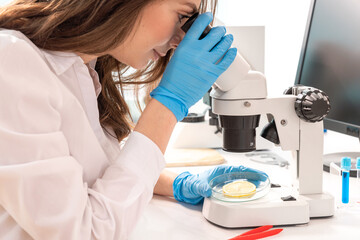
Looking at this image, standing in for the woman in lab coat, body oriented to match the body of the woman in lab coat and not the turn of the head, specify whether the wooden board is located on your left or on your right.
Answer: on your left

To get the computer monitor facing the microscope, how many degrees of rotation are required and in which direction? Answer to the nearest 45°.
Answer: approximately 45° to its left

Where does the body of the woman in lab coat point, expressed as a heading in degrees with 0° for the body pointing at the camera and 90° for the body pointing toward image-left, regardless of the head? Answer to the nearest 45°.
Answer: approximately 270°

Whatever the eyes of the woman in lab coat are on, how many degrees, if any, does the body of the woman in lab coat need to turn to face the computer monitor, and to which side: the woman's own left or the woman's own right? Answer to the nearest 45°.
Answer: approximately 45° to the woman's own left

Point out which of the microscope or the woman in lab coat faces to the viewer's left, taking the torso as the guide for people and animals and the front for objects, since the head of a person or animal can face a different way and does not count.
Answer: the microscope

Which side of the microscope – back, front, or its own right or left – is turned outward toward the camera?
left

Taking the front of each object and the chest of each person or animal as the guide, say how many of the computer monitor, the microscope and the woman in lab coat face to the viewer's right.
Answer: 1

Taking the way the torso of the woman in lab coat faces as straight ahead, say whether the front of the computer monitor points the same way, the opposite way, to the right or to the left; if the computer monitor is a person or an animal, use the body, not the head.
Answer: the opposite way

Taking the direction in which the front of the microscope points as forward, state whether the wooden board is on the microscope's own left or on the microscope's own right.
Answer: on the microscope's own right

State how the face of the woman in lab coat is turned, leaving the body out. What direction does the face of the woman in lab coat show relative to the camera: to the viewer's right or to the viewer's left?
to the viewer's right

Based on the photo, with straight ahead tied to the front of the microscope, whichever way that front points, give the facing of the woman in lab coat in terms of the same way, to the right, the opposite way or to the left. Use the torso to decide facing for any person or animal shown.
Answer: the opposite way

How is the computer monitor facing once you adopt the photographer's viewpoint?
facing the viewer and to the left of the viewer
